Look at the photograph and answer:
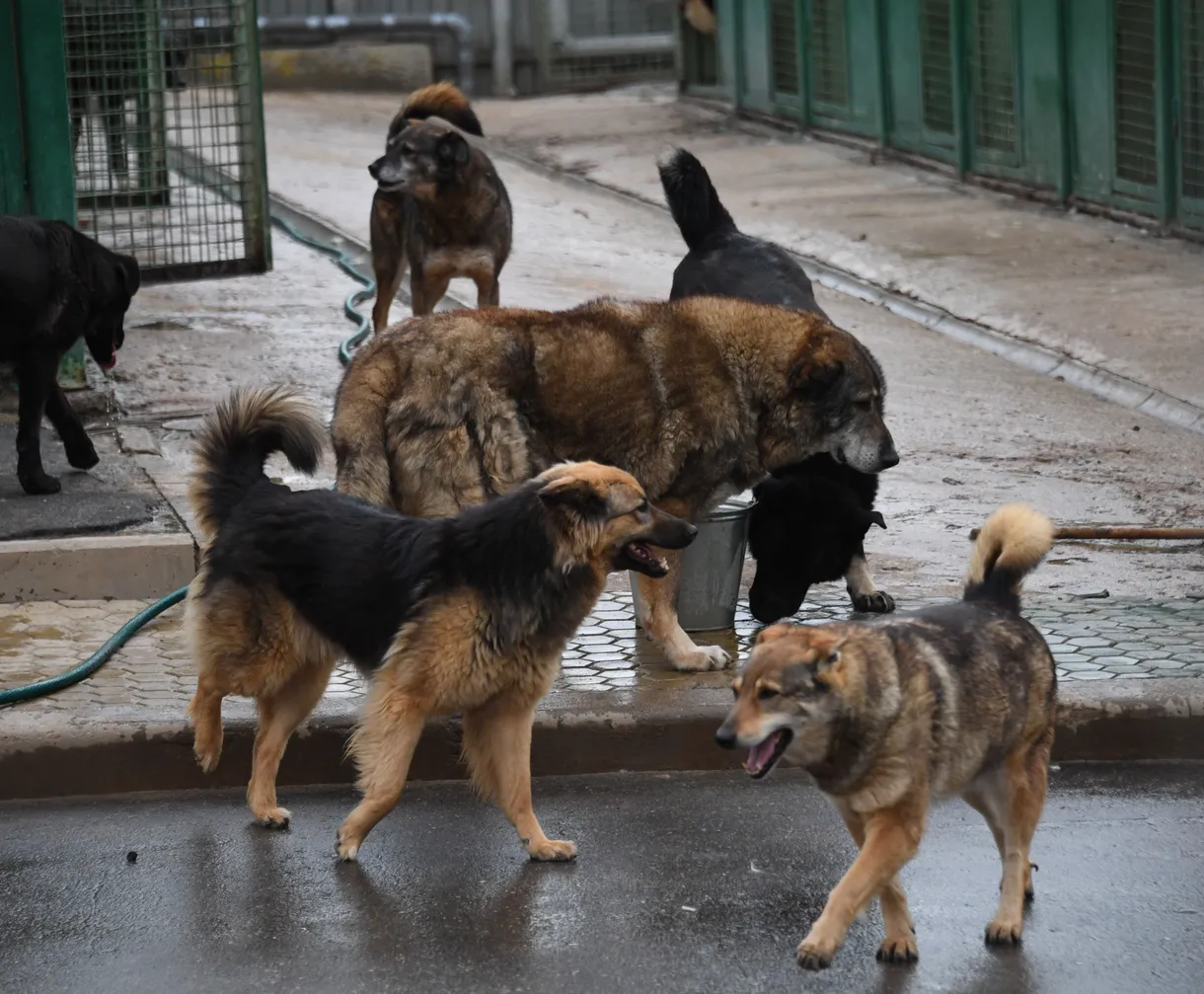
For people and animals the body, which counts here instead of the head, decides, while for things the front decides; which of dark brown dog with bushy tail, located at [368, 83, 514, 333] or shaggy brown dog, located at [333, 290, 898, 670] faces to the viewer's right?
shaggy brown dog, located at [333, 290, 898, 670]

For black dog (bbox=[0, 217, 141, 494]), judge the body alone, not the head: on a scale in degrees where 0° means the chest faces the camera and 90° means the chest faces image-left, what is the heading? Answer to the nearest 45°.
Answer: approximately 270°

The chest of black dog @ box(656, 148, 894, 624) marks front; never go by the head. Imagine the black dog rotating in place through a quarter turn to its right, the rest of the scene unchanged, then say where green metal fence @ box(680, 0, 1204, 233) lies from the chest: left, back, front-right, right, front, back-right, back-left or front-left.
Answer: back-right

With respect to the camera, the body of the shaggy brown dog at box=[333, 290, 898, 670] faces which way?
to the viewer's right

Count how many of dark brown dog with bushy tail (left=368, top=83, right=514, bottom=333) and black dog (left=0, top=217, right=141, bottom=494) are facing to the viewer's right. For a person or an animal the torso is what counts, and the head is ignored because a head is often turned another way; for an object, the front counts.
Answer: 1

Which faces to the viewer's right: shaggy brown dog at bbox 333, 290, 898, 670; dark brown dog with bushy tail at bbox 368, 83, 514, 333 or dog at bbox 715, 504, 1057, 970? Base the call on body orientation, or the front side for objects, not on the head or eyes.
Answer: shaggy brown dog at bbox 333, 290, 898, 670

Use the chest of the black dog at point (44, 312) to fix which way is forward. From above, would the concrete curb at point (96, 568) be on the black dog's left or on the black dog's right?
on the black dog's right

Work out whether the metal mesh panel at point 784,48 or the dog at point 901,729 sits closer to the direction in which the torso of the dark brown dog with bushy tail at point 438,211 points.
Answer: the dog
